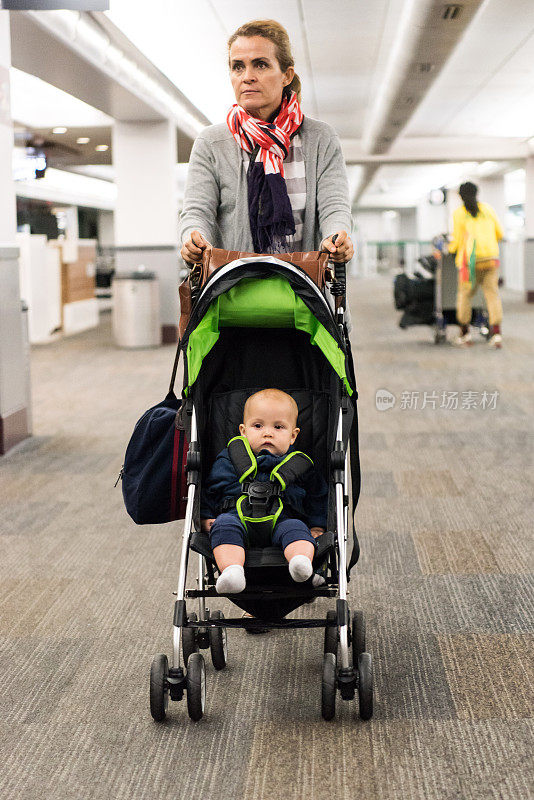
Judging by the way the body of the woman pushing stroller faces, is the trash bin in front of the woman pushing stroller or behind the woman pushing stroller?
behind

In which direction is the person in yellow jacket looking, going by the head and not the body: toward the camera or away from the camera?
away from the camera

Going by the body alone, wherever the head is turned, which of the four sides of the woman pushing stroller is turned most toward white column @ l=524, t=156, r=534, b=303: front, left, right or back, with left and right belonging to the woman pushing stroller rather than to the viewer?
back

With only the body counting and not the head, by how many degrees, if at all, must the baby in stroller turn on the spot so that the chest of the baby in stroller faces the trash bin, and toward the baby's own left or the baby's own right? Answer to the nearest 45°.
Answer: approximately 180°

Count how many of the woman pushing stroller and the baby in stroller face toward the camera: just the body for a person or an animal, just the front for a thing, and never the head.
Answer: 2
